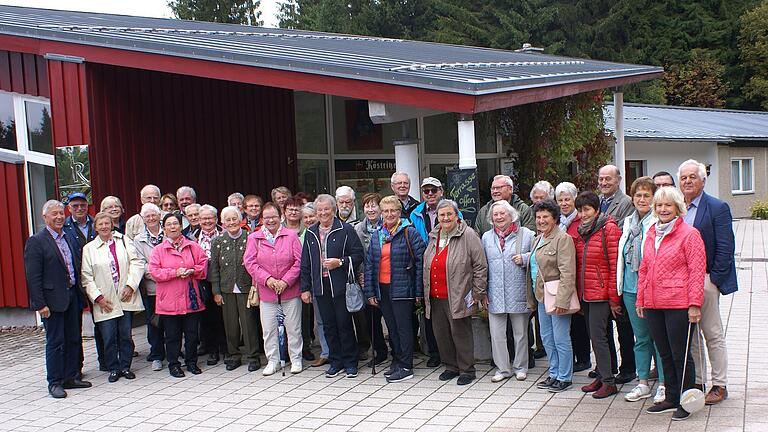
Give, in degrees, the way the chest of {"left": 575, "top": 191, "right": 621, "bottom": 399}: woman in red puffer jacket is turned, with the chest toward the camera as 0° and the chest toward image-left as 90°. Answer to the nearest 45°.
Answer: approximately 45°

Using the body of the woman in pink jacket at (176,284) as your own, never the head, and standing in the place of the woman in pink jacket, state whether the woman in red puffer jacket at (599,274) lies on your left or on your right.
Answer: on your left

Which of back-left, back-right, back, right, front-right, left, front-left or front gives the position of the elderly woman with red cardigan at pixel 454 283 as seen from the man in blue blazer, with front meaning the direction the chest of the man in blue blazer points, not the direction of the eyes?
front-right
